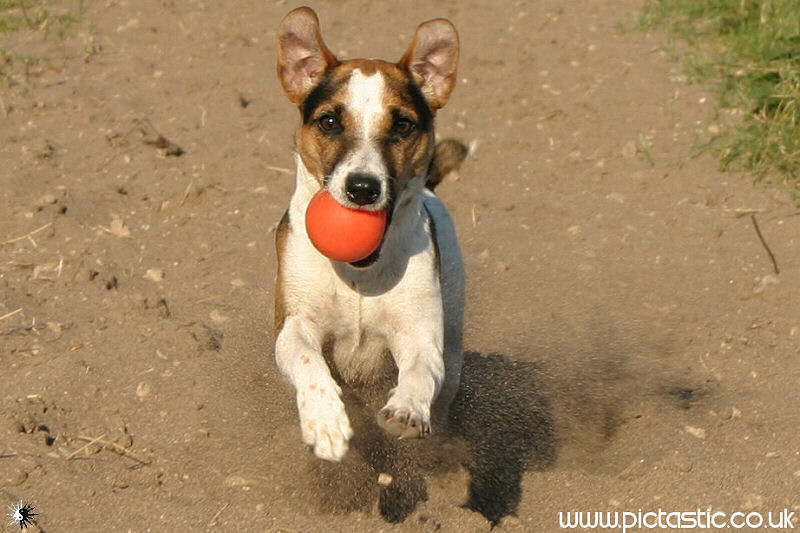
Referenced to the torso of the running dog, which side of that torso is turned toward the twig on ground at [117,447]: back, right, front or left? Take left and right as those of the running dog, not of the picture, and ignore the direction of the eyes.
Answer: right

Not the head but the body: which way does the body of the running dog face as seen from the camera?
toward the camera

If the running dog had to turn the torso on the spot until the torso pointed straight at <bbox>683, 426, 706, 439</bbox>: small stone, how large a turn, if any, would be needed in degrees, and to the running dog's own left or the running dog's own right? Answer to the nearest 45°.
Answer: approximately 90° to the running dog's own left

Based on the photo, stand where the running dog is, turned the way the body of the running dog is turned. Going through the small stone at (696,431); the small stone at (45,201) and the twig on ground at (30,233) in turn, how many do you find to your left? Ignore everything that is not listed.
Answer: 1

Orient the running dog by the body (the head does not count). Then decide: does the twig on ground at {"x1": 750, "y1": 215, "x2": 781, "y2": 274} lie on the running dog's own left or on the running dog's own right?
on the running dog's own left

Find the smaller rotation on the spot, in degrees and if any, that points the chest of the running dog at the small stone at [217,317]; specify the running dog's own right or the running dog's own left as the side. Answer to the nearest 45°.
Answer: approximately 135° to the running dog's own right

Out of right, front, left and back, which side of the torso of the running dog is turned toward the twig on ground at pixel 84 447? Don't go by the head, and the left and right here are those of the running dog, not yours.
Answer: right

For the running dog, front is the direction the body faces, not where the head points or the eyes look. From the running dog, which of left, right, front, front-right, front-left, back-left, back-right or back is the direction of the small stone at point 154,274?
back-right

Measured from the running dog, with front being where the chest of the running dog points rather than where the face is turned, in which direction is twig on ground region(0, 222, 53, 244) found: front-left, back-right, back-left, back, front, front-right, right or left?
back-right

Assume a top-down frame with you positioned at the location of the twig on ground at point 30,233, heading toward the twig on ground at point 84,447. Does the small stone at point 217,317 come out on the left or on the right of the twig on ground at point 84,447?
left

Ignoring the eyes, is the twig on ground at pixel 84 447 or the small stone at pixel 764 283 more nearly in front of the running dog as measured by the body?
the twig on ground

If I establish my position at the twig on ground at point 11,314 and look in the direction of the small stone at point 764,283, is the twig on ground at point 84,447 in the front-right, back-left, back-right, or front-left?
front-right

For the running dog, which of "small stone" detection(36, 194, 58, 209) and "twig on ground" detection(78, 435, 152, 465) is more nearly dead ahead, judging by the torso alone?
the twig on ground

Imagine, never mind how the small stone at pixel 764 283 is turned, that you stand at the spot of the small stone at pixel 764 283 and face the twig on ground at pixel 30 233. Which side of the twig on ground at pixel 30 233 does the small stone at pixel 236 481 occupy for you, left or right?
left
